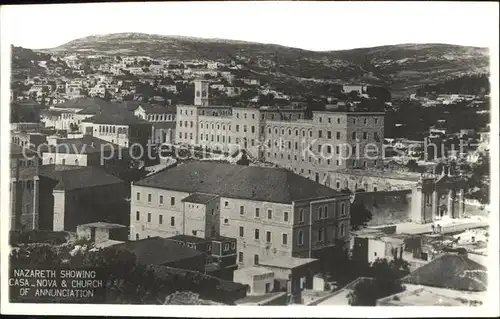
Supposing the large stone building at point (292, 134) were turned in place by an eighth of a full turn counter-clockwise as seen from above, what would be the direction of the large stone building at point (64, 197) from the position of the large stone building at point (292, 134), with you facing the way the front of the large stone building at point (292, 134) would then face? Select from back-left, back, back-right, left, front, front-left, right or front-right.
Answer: right

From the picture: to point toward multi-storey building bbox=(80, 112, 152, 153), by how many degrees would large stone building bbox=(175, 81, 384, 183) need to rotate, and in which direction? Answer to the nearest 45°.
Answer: approximately 45° to its right

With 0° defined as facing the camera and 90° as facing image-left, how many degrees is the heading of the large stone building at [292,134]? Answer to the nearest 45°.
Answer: approximately 45°
